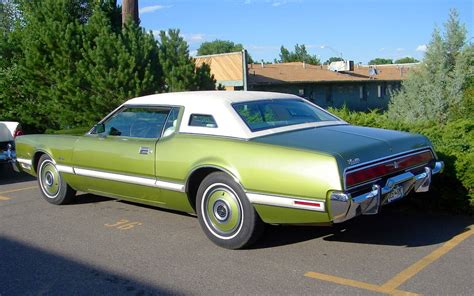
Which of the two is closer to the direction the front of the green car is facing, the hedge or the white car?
the white car

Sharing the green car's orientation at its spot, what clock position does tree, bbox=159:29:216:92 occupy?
The tree is roughly at 1 o'clock from the green car.

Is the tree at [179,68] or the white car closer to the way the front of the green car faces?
the white car

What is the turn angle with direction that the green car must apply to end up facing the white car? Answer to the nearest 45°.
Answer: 0° — it already faces it

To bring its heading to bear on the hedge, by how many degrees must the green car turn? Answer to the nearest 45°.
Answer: approximately 135° to its right

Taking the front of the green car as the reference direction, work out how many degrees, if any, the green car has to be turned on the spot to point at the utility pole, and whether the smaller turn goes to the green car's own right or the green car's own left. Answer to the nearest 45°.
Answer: approximately 45° to the green car's own right

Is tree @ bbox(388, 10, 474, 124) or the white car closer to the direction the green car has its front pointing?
the white car

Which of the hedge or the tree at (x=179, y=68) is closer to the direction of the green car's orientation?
the tree

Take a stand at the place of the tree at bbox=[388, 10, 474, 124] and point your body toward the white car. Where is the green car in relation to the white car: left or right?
left

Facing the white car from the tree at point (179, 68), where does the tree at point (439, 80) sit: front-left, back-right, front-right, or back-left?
back-left

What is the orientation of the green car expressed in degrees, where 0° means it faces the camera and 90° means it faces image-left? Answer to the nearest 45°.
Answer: approximately 135°

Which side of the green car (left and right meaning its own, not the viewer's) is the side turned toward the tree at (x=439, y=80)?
right

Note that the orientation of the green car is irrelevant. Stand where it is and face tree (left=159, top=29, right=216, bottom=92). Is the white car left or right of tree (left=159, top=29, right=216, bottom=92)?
left
